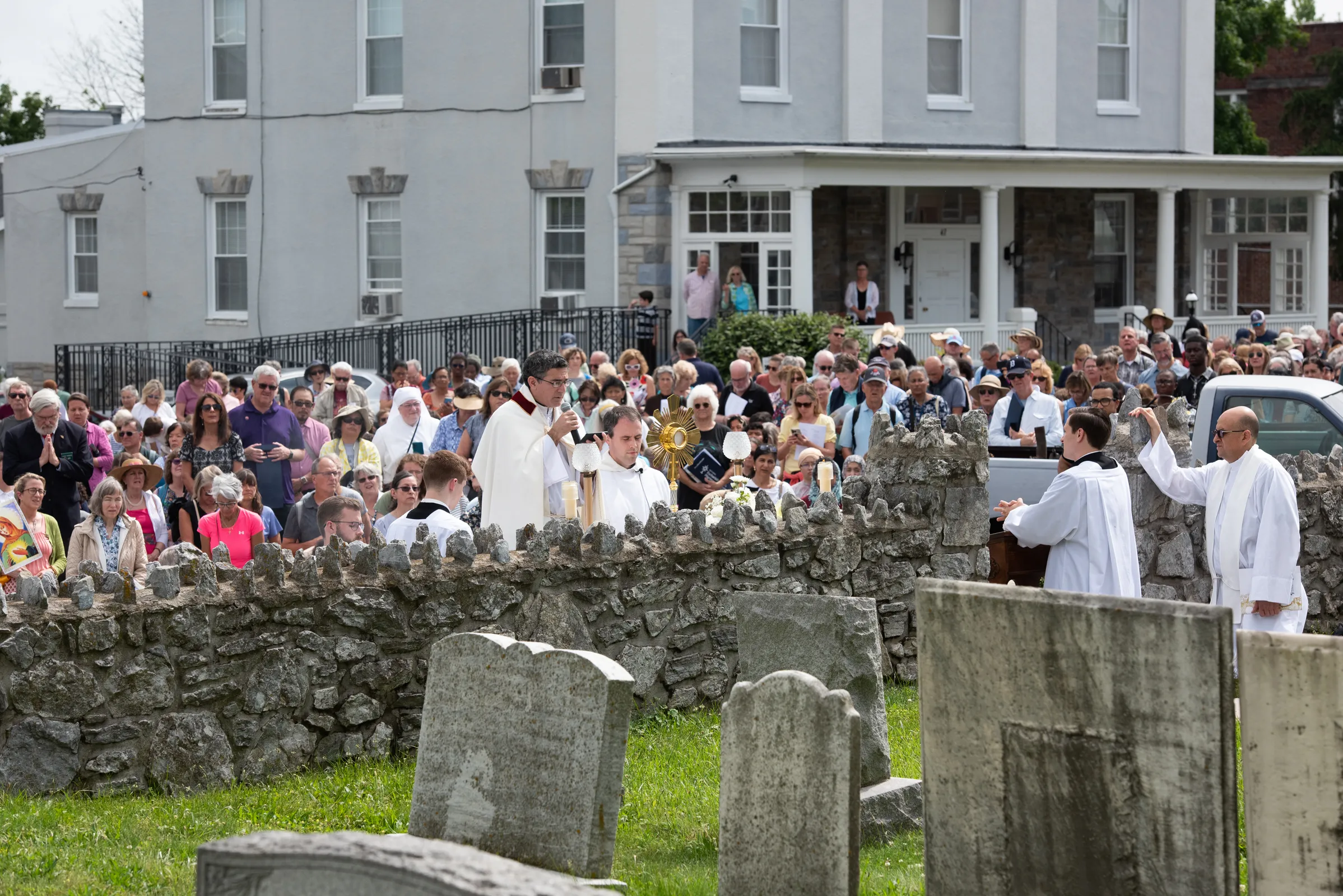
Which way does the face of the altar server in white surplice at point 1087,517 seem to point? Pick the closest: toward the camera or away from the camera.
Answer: away from the camera

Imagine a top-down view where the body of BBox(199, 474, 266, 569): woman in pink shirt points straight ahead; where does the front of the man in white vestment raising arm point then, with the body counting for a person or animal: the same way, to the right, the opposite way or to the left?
to the right

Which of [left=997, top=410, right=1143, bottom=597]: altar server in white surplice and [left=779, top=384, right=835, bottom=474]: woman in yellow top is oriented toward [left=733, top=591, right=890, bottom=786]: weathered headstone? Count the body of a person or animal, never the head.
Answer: the woman in yellow top

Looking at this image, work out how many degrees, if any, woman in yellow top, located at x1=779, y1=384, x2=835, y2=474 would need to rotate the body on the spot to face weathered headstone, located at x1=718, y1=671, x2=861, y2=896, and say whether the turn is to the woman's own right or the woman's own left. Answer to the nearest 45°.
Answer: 0° — they already face it

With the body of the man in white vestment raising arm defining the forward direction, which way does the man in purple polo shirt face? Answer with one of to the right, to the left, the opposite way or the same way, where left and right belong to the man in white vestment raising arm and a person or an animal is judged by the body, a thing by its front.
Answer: to the left

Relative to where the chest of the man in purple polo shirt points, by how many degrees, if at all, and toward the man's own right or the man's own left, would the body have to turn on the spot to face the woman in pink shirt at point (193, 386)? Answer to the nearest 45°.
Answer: approximately 180°

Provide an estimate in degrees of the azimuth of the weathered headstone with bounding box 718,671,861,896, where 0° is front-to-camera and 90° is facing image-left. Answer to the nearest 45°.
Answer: approximately 0°

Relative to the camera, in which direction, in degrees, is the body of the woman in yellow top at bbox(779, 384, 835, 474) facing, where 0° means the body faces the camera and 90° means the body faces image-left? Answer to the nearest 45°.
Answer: approximately 0°
